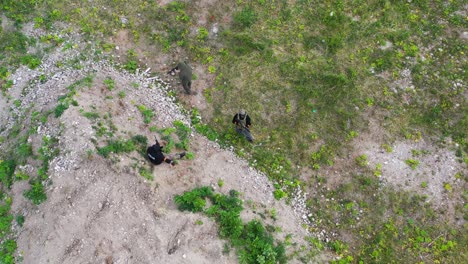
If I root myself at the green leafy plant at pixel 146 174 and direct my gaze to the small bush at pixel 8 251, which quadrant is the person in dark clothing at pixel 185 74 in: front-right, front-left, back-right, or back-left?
back-right

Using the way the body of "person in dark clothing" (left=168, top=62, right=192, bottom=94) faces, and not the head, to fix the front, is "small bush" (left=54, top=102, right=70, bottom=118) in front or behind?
in front

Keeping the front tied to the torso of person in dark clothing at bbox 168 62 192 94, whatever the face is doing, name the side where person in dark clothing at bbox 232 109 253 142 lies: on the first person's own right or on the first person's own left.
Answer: on the first person's own left

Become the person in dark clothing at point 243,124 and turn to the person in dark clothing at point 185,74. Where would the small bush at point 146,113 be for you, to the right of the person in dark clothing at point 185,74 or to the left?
left

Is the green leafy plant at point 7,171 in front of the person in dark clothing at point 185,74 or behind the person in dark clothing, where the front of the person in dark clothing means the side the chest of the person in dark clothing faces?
in front
